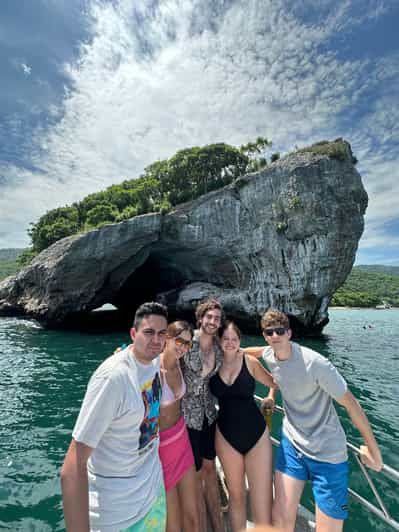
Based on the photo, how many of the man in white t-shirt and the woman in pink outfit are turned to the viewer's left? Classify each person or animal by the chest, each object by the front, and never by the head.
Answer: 0

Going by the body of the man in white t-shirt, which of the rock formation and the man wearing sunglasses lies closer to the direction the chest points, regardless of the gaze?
the man wearing sunglasses

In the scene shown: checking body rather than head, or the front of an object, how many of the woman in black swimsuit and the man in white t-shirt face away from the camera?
0

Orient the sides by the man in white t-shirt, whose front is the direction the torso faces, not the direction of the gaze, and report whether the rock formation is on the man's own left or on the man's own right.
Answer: on the man's own left

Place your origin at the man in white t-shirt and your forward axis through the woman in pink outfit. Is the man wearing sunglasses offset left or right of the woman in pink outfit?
right

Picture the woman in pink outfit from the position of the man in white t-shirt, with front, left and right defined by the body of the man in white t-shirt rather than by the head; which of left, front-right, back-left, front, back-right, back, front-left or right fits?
left

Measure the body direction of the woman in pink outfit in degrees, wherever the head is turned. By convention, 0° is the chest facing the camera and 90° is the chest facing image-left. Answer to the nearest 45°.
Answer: approximately 315°

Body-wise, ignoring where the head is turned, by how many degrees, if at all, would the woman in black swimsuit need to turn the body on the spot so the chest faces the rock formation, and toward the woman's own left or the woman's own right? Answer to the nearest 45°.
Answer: approximately 180°

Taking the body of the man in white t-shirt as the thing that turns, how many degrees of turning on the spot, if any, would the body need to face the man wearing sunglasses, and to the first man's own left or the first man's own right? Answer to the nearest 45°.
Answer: approximately 45° to the first man's own left

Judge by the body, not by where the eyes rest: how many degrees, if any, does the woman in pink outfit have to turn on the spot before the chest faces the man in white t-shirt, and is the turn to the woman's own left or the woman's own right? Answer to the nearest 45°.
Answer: approximately 90° to the woman's own right
